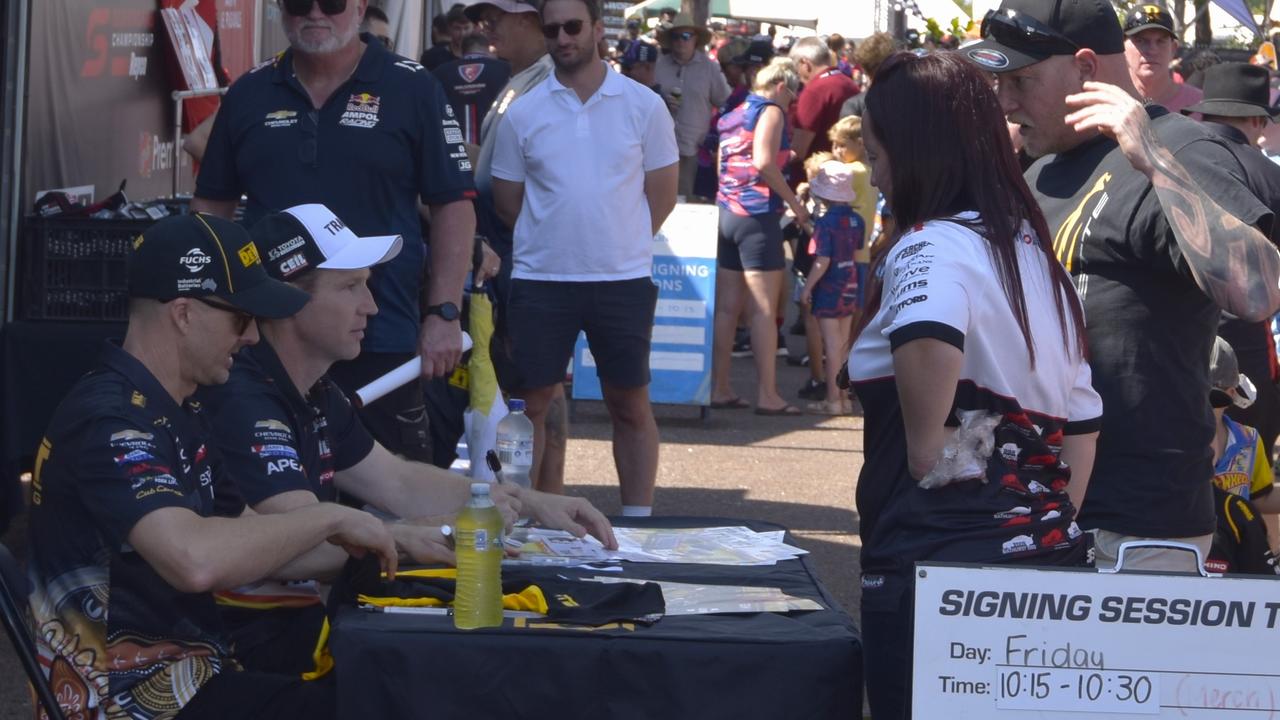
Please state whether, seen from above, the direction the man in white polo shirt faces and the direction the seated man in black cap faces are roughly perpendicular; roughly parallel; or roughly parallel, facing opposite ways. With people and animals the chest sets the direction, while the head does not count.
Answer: roughly perpendicular

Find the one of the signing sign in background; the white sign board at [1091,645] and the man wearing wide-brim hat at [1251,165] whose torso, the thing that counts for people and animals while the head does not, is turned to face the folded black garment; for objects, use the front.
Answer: the signing sign in background

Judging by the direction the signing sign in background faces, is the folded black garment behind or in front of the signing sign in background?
in front

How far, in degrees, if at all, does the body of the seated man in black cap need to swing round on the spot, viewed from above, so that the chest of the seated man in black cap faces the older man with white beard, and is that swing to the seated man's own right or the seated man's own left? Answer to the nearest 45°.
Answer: approximately 90° to the seated man's own left

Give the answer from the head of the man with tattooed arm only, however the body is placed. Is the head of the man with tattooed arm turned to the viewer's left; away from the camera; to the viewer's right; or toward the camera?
to the viewer's left

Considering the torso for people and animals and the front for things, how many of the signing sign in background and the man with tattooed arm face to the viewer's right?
0

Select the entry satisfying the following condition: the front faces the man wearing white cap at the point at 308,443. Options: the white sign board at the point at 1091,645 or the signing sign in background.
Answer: the signing sign in background

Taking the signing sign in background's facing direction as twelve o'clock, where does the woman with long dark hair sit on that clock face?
The woman with long dark hair is roughly at 12 o'clock from the signing sign in background.

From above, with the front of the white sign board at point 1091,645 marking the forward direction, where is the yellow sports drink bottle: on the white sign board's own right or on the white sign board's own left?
on the white sign board's own right

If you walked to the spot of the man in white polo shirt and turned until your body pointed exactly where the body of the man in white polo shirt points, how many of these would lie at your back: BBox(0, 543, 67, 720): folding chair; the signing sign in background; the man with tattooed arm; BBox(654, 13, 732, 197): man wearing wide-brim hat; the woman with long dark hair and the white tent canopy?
3

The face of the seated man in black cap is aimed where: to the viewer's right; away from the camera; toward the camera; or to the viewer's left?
to the viewer's right

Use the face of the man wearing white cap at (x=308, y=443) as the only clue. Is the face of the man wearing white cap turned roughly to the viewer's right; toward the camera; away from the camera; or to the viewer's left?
to the viewer's right
